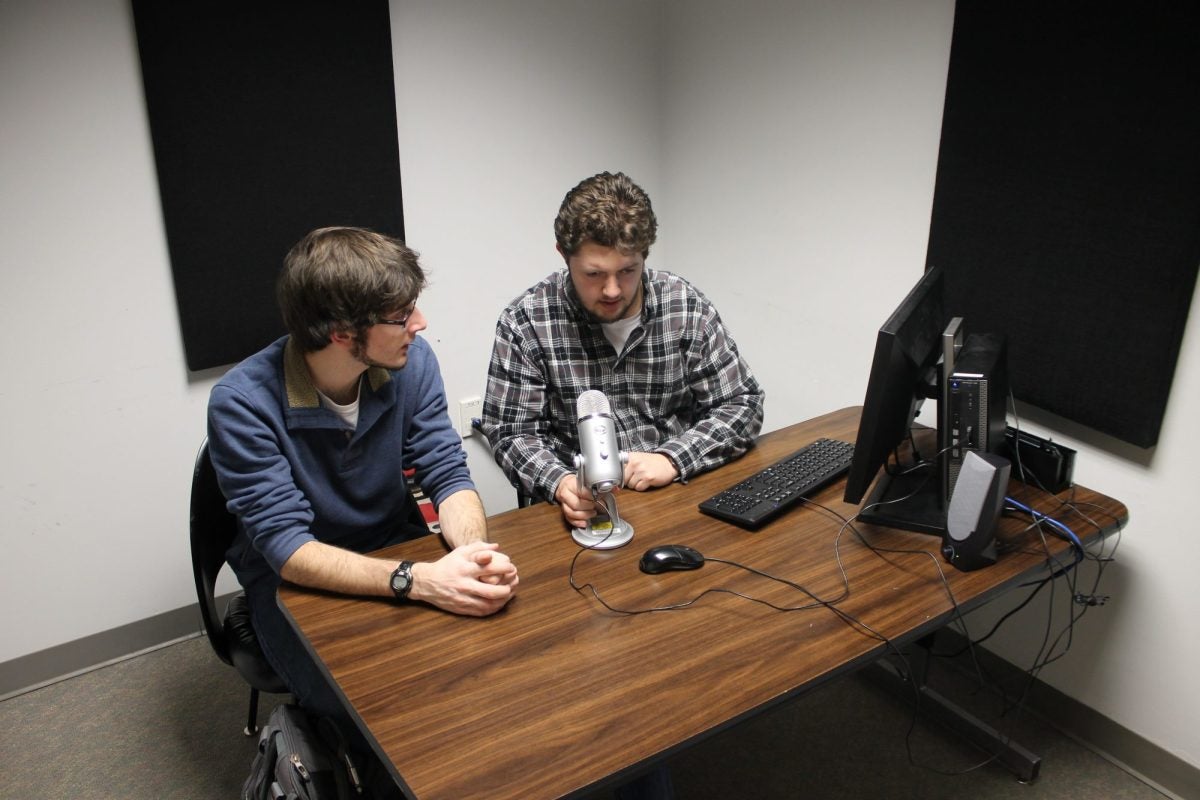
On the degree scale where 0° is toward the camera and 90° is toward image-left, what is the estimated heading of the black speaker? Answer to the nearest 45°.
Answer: approximately 45°

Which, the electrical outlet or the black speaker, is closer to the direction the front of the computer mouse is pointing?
the black speaker

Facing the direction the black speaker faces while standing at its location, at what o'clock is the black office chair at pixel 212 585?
The black office chair is roughly at 1 o'clock from the black speaker.

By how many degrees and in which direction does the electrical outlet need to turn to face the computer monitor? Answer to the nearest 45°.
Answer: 0° — it already faces it

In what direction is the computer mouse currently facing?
to the viewer's right

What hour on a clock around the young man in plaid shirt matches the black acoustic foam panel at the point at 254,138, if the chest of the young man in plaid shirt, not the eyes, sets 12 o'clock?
The black acoustic foam panel is roughly at 4 o'clock from the young man in plaid shirt.
